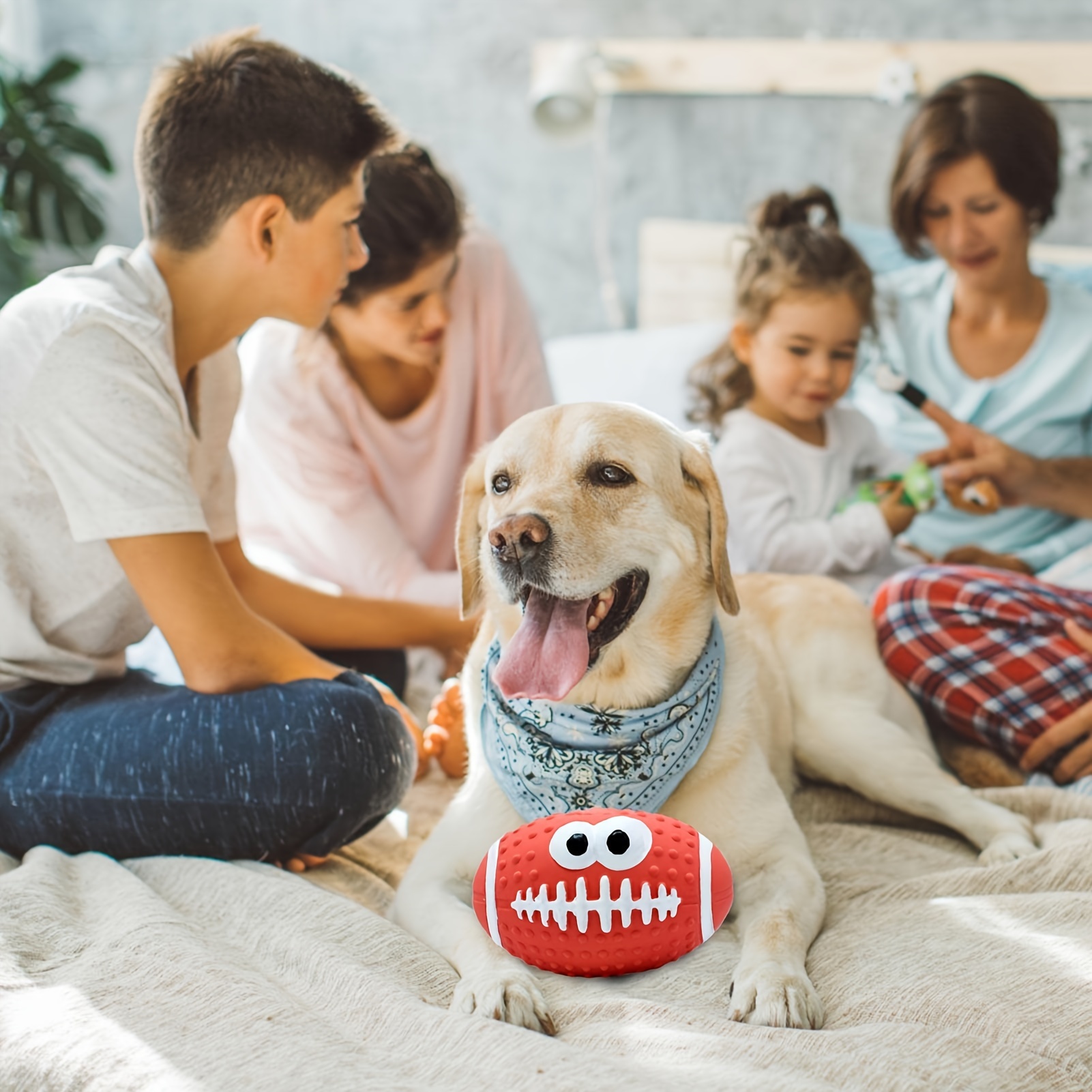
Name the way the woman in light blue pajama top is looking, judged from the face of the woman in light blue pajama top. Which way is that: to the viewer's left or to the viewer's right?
to the viewer's left

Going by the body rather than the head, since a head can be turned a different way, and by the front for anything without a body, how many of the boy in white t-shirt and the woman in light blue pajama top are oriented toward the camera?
1

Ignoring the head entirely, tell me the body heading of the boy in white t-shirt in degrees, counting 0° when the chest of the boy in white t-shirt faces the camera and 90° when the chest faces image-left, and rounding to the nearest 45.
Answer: approximately 270°

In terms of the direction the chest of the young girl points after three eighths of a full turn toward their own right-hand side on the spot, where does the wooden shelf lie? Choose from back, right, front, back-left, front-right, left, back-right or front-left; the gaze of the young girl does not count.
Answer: right

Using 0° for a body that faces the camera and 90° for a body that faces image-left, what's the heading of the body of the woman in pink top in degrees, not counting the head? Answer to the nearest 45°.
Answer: approximately 315°

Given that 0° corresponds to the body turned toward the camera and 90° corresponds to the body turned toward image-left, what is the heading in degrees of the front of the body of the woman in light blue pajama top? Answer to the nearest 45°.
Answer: approximately 0°

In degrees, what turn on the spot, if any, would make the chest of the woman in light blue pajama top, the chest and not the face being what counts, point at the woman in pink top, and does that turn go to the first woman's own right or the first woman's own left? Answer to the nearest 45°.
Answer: approximately 45° to the first woman's own right

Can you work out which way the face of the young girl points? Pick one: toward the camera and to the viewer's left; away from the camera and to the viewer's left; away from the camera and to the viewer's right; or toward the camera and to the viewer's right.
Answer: toward the camera and to the viewer's right

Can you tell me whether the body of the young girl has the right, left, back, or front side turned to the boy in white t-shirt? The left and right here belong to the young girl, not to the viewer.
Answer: right

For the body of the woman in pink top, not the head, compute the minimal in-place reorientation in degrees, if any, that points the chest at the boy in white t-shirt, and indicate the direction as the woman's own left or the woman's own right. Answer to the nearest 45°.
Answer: approximately 45° to the woman's own right
